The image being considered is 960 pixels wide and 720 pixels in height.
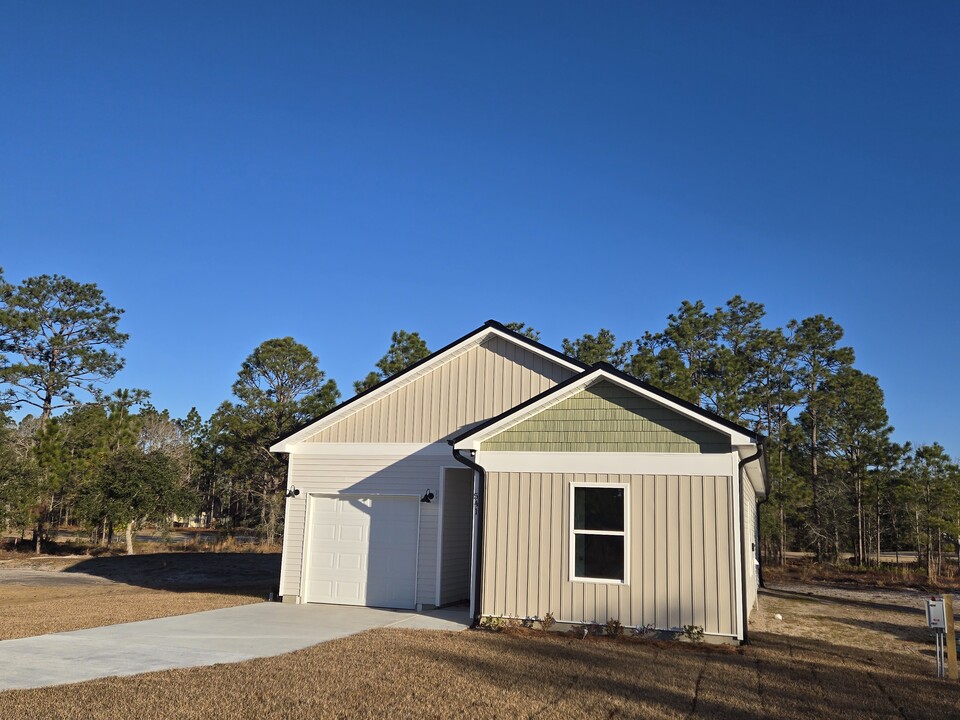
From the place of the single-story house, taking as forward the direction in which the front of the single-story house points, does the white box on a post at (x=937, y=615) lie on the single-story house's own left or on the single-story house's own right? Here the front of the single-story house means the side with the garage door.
on the single-story house's own left

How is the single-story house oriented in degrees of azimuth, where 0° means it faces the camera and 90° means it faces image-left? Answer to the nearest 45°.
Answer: approximately 0°

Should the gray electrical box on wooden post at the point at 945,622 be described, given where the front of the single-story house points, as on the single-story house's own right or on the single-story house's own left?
on the single-story house's own left
